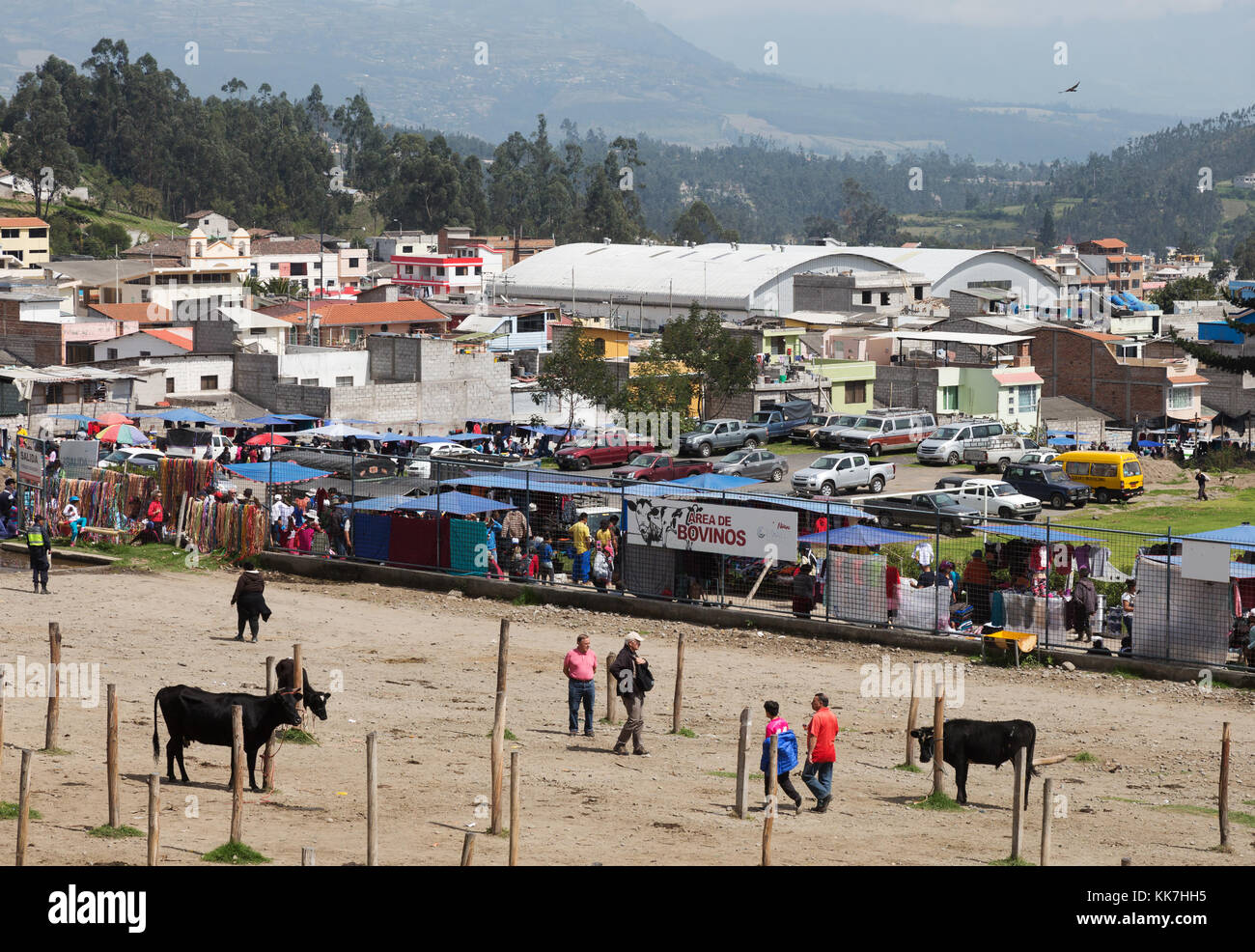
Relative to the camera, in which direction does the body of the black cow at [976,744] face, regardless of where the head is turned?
to the viewer's left

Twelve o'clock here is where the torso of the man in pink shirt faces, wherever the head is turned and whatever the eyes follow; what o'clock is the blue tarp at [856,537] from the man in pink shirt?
The blue tarp is roughly at 7 o'clock from the man in pink shirt.

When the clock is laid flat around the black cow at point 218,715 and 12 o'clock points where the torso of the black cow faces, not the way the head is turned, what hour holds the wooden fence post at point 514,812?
The wooden fence post is roughly at 2 o'clock from the black cow.

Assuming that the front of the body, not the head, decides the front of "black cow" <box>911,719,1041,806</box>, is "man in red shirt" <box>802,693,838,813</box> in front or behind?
in front

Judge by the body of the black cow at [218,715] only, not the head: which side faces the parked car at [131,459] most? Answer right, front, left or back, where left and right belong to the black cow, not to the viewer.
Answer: left

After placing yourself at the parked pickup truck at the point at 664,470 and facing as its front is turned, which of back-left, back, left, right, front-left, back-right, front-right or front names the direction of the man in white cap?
front-left

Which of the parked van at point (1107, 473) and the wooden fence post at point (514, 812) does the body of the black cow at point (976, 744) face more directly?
the wooden fence post

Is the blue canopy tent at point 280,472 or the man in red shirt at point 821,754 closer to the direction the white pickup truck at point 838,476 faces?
the blue canopy tent

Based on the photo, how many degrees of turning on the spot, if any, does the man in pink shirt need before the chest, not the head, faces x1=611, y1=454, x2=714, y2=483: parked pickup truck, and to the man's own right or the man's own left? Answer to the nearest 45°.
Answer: approximately 180°

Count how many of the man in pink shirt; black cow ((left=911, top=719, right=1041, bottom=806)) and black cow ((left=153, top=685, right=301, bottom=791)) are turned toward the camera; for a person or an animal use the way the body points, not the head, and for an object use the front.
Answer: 1

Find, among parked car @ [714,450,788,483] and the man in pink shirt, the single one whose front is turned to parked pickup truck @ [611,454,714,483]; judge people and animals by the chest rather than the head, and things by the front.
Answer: parked car @ [714,450,788,483]

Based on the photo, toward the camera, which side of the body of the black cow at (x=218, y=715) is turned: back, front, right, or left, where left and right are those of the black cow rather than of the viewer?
right

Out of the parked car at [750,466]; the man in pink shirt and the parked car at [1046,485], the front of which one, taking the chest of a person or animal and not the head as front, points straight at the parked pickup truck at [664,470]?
the parked car at [750,466]

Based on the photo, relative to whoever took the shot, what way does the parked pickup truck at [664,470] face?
facing the viewer and to the left of the viewer

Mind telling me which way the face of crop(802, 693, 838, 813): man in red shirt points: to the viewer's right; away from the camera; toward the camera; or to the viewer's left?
to the viewer's left

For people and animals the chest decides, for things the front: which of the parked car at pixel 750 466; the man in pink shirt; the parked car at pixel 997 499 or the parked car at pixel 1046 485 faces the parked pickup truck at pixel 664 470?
the parked car at pixel 750 466
